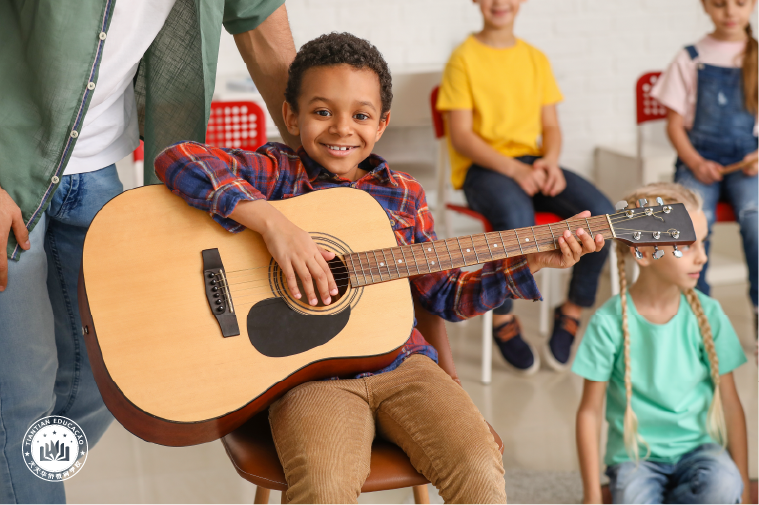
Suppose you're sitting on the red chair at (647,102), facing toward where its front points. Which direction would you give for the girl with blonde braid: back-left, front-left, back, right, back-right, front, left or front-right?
front-right

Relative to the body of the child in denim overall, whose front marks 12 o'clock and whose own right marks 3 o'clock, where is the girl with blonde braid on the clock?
The girl with blonde braid is roughly at 12 o'clock from the child in denim overall.

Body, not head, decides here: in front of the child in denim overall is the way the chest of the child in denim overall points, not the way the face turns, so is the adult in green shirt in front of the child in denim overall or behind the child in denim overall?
in front

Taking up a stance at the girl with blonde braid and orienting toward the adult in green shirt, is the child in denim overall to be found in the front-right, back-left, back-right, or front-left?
back-right

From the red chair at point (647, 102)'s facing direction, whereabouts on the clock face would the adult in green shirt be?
The adult in green shirt is roughly at 2 o'clock from the red chair.

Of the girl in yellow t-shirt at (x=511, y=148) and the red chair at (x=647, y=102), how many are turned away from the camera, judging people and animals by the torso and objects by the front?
0

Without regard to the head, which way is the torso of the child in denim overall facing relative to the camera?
toward the camera

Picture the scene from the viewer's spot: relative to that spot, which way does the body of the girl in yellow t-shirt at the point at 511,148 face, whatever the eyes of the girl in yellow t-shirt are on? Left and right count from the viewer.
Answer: facing the viewer and to the right of the viewer

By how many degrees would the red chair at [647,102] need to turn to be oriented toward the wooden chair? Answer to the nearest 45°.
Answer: approximately 45° to its right

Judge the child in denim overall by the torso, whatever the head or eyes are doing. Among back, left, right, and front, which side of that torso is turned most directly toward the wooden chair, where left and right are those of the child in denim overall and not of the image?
front
